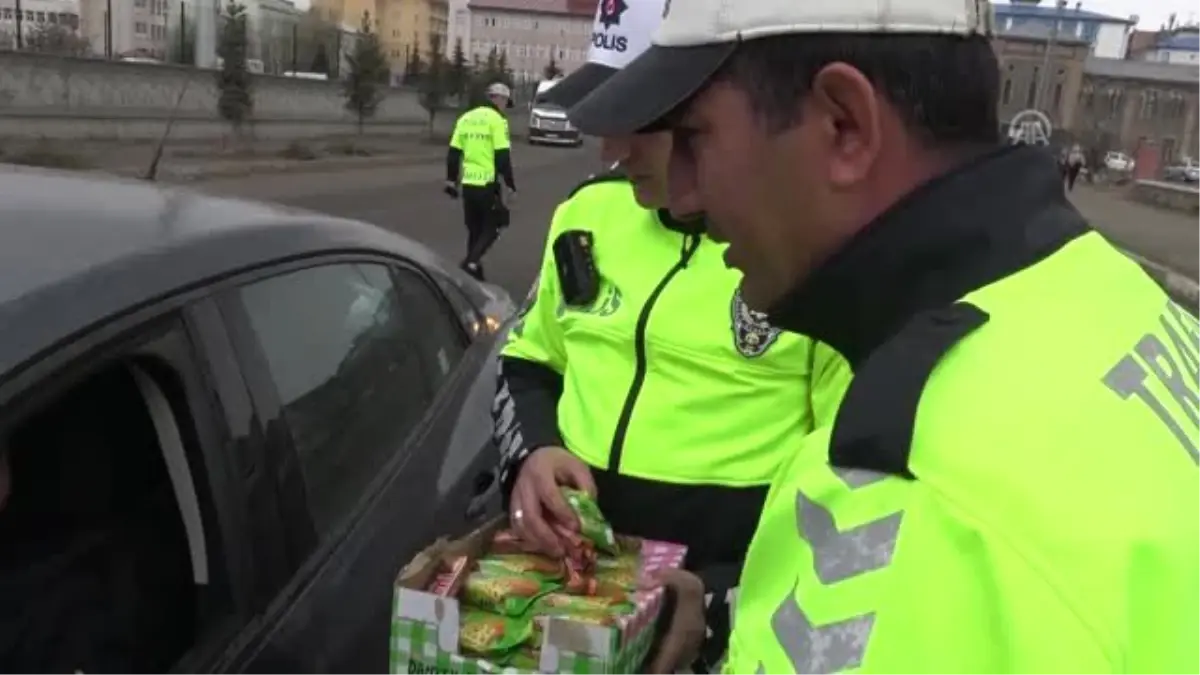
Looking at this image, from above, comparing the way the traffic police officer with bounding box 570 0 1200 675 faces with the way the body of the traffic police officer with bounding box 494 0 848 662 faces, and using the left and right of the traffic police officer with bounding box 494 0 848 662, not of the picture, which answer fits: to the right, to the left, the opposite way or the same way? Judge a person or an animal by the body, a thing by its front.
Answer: to the right

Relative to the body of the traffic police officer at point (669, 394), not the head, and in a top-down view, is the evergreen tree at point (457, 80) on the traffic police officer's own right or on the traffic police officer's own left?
on the traffic police officer's own right

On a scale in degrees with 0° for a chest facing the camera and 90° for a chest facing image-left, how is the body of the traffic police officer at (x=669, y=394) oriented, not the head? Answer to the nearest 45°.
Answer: approximately 45°

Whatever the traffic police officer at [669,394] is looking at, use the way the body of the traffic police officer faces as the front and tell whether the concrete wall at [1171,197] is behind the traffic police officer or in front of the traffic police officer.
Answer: behind

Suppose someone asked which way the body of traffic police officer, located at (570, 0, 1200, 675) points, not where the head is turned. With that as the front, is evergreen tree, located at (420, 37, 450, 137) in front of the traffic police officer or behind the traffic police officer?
in front

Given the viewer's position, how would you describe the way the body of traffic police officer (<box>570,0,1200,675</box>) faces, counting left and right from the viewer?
facing away from the viewer and to the left of the viewer

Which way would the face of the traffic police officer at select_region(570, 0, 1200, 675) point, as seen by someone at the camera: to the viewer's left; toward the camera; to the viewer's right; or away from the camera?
to the viewer's left

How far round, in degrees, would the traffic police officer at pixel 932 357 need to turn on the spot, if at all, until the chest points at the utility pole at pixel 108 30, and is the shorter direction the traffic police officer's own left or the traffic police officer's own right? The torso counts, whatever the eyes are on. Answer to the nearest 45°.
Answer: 0° — they already face it
